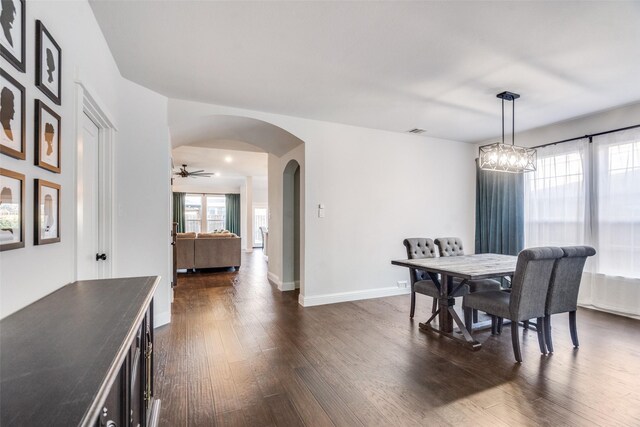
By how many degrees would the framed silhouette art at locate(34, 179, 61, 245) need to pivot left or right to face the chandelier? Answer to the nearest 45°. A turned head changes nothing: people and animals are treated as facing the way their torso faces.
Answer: approximately 45° to its left

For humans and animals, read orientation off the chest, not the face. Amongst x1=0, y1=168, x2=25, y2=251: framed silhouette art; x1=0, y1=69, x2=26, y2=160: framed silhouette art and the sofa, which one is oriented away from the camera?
the sofa

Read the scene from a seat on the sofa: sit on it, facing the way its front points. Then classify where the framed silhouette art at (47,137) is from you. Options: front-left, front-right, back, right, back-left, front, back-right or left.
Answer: back

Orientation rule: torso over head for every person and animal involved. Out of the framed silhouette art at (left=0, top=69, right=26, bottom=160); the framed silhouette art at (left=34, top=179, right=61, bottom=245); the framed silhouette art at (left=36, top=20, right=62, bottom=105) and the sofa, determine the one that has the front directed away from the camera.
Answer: the sofa

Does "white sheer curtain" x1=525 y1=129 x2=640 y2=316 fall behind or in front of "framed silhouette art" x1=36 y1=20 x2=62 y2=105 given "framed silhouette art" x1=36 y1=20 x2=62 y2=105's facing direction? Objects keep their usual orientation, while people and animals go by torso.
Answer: in front

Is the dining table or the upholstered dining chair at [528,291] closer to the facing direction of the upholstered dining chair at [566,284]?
the dining table

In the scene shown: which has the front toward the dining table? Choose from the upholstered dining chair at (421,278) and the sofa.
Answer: the upholstered dining chair

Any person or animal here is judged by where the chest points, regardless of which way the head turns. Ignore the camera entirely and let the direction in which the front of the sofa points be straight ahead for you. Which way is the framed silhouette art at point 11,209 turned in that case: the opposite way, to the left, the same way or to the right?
to the right

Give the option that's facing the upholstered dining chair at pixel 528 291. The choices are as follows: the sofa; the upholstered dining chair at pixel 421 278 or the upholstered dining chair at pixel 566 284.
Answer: the upholstered dining chair at pixel 421 278

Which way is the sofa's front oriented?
away from the camera

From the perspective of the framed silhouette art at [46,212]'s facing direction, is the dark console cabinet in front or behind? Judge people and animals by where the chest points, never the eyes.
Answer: in front

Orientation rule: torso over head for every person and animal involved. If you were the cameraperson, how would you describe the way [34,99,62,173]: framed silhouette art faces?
facing the viewer and to the right of the viewer
